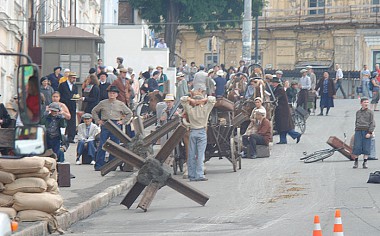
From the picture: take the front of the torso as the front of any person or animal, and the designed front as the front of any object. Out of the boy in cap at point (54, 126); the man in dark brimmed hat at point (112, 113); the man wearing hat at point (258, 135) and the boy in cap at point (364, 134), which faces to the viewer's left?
the man wearing hat

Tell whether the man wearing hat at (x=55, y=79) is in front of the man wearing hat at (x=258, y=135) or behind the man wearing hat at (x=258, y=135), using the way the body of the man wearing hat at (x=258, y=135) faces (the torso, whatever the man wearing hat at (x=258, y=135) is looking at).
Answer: in front

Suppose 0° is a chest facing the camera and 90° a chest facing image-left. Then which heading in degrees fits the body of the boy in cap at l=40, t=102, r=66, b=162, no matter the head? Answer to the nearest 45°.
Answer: approximately 0°

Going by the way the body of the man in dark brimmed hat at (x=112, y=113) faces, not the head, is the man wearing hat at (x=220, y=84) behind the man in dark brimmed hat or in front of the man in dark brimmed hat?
behind

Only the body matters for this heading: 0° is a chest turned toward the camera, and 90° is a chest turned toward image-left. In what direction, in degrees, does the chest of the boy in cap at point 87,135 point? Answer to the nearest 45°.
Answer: approximately 0°

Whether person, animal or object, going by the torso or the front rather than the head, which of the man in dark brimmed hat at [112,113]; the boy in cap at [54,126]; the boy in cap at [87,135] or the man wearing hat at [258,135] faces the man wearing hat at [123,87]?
the man wearing hat at [258,135]

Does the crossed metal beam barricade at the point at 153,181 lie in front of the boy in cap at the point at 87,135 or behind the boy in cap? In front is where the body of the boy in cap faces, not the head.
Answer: in front

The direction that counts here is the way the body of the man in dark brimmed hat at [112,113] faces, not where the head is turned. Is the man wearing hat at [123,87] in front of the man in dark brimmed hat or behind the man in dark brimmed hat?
behind

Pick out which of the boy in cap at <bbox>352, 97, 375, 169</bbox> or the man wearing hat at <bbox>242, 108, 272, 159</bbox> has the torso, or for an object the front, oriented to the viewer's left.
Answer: the man wearing hat

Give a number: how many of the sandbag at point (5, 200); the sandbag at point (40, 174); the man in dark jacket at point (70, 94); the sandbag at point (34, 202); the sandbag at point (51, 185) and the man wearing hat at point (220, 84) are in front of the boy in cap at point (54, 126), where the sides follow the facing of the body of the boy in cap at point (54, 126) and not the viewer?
4

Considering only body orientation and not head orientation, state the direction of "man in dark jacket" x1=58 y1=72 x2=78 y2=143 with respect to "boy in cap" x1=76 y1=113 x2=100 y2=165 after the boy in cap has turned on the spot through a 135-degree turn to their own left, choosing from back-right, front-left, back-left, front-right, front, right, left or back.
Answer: front-left

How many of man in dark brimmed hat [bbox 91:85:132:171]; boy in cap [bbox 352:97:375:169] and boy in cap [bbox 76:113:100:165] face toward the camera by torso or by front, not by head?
3
